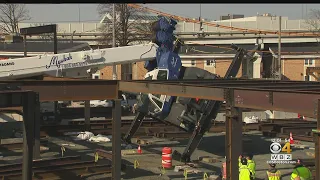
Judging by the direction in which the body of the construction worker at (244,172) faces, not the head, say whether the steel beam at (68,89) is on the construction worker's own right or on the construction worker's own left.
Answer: on the construction worker's own left

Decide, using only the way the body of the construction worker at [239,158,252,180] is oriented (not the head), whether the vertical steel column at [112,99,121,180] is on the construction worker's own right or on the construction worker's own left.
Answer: on the construction worker's own left

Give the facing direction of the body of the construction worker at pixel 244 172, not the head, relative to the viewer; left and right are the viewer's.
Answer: facing away from the viewer
